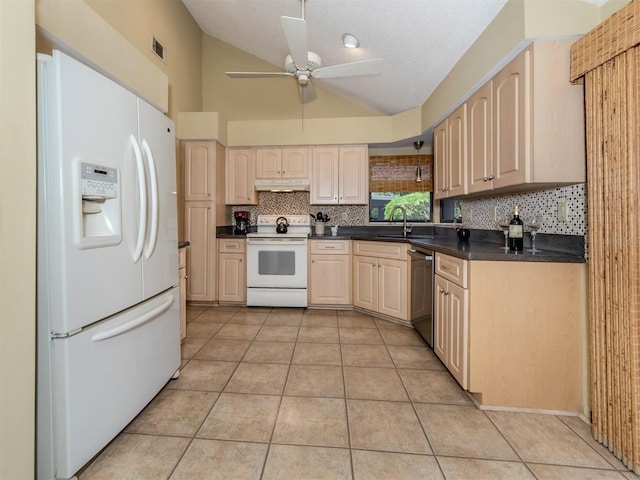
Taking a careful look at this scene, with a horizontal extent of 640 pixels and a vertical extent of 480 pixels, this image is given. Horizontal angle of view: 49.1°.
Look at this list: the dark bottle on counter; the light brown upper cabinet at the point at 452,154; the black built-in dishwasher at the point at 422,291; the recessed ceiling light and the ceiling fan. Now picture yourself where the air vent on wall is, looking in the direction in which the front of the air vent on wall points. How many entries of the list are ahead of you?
5

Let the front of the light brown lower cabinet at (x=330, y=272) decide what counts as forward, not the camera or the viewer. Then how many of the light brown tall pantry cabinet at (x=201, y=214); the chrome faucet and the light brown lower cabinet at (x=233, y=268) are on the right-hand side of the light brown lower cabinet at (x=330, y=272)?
2

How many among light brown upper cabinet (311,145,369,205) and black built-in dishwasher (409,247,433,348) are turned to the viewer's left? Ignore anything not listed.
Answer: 1

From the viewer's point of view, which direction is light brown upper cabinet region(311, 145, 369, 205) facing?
toward the camera

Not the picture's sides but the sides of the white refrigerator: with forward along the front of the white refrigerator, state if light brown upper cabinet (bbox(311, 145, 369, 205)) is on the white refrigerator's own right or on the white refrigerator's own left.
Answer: on the white refrigerator's own left

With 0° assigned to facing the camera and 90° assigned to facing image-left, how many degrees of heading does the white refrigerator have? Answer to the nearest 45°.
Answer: approximately 315°

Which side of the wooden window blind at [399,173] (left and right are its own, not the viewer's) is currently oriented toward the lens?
front

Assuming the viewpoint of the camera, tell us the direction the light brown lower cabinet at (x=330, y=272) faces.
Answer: facing the viewer

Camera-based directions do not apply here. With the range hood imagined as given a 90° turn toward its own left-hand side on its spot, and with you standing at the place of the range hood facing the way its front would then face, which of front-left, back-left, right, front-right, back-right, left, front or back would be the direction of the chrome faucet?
front

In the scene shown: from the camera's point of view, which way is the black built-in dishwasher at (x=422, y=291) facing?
to the viewer's left

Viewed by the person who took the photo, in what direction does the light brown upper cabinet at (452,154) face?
facing to the left of the viewer

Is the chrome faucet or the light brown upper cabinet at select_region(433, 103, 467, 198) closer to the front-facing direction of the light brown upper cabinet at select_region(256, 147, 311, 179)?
the light brown upper cabinet
